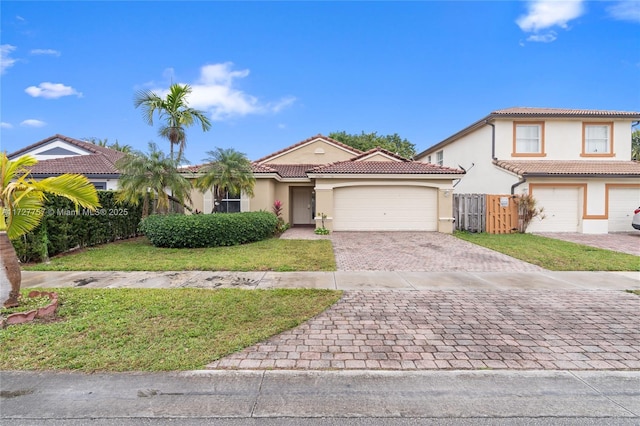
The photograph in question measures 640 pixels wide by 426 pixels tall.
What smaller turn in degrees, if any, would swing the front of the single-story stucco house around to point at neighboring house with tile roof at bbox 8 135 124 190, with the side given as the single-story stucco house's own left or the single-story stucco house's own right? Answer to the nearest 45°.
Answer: approximately 90° to the single-story stucco house's own right

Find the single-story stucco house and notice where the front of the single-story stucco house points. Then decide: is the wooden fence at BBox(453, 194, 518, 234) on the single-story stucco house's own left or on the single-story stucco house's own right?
on the single-story stucco house's own left

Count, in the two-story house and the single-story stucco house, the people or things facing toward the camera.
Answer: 2

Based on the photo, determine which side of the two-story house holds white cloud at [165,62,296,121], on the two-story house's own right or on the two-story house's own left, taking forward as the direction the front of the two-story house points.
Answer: on the two-story house's own right

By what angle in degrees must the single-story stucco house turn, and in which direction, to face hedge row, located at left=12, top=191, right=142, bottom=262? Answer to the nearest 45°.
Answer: approximately 45° to its right

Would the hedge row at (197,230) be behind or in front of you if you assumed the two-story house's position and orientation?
in front

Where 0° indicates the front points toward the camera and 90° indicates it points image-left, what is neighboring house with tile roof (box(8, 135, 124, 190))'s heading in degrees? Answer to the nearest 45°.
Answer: approximately 0°

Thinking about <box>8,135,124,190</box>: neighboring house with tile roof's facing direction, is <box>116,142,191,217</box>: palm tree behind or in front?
in front

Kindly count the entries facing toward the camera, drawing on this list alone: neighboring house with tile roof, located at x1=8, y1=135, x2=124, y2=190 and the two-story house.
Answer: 2

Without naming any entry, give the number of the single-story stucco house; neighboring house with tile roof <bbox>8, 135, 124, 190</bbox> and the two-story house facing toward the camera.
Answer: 3
